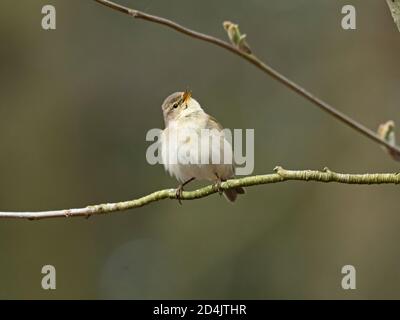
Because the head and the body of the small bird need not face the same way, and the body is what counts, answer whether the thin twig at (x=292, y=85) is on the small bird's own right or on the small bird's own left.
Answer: on the small bird's own left

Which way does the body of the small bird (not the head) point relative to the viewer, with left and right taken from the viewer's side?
facing the viewer and to the left of the viewer
